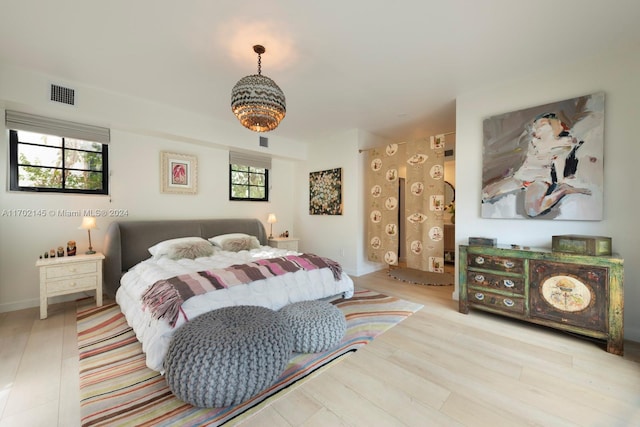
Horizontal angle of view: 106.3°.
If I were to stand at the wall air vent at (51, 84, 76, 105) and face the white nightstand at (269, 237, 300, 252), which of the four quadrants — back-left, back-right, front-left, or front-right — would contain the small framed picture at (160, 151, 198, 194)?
front-left

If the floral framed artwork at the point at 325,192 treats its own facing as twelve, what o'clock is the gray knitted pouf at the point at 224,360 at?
The gray knitted pouf is roughly at 11 o'clock from the floral framed artwork.

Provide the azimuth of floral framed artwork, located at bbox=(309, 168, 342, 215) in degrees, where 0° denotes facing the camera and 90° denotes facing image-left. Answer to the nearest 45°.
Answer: approximately 45°

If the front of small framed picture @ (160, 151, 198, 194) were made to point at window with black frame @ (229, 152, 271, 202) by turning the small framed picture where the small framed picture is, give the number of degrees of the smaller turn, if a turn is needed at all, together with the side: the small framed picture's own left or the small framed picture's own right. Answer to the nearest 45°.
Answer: approximately 90° to the small framed picture's own left

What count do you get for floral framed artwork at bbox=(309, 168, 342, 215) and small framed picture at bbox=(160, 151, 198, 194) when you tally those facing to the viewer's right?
0

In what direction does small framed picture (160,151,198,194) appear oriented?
toward the camera

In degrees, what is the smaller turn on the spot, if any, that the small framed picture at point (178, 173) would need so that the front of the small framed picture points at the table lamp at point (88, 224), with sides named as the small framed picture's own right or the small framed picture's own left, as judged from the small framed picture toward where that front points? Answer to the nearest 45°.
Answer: approximately 45° to the small framed picture's own right

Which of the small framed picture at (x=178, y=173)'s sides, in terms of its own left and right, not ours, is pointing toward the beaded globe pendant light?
front

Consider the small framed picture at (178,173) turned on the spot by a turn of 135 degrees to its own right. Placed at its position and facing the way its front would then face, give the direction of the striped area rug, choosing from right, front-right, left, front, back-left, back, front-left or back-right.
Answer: back-left

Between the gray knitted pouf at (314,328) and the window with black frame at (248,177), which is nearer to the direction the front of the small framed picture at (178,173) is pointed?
the gray knitted pouf

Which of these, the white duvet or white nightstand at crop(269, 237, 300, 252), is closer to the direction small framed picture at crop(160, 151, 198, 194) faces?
the white duvet

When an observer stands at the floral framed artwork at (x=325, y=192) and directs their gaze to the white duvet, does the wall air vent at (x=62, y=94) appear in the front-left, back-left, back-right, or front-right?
front-right

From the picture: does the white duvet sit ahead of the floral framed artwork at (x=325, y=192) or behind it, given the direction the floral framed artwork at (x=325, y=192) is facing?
ahead

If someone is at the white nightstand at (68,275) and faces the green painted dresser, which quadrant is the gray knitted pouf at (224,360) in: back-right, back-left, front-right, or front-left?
front-right

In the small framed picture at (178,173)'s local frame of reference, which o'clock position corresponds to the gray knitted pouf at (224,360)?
The gray knitted pouf is roughly at 12 o'clock from the small framed picture.

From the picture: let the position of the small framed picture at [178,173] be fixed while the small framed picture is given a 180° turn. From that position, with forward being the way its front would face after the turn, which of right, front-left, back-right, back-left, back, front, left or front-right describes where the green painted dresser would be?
back-right

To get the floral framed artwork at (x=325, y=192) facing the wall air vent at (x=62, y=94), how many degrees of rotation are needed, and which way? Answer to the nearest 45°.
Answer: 0° — it already faces it

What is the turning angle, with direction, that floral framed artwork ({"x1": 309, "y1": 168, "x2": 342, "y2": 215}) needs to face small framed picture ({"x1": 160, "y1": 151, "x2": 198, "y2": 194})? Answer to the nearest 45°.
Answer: approximately 45° to its right
